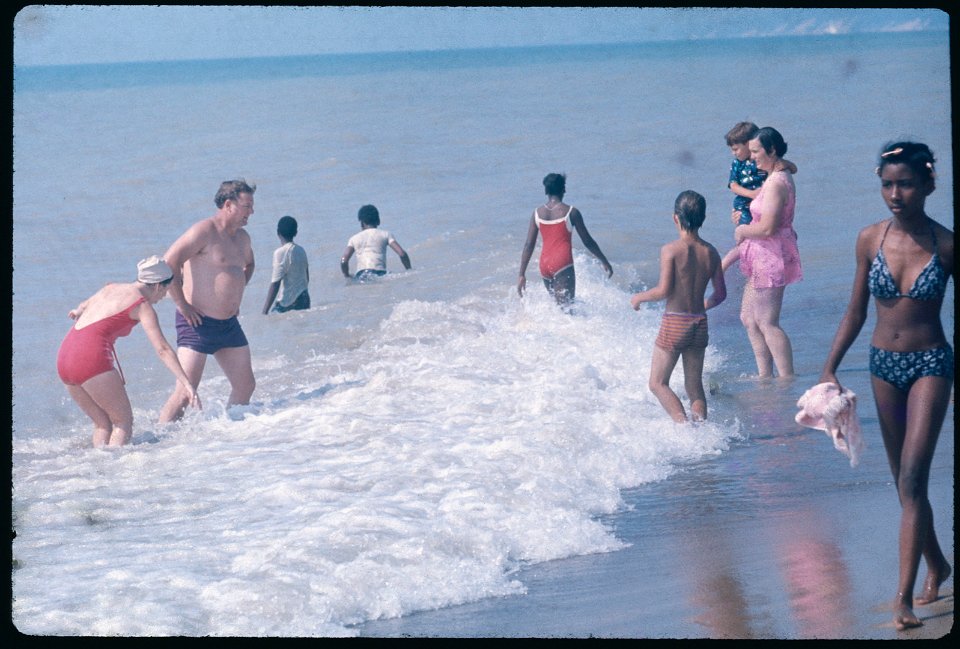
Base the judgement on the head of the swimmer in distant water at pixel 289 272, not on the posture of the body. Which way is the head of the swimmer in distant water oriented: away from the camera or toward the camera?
away from the camera

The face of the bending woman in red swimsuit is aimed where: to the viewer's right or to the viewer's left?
to the viewer's right

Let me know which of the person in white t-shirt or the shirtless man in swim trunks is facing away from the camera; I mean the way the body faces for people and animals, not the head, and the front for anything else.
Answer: the person in white t-shirt

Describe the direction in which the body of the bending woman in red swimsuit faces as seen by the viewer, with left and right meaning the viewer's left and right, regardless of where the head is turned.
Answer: facing away from the viewer and to the right of the viewer

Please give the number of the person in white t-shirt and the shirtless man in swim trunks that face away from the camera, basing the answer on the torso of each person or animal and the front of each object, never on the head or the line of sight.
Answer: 1

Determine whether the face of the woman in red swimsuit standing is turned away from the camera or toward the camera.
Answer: away from the camera

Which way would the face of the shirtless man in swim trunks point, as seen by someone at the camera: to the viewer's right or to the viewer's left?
to the viewer's right

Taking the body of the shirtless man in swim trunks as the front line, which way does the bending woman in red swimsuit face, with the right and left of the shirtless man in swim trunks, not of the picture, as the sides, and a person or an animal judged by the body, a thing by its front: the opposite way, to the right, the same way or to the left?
to the left

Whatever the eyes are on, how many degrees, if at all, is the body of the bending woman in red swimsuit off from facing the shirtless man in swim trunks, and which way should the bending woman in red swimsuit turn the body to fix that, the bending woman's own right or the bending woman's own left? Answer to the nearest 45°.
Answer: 0° — they already face them

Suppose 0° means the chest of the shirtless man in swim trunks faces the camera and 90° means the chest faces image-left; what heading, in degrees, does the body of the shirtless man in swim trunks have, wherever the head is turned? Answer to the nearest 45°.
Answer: approximately 315°

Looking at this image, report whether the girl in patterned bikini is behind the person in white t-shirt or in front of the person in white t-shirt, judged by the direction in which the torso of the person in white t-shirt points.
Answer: behind

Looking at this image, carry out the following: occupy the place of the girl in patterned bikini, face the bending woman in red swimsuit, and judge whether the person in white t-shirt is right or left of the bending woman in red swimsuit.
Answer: right

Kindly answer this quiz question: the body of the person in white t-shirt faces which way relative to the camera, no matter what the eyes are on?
away from the camera
